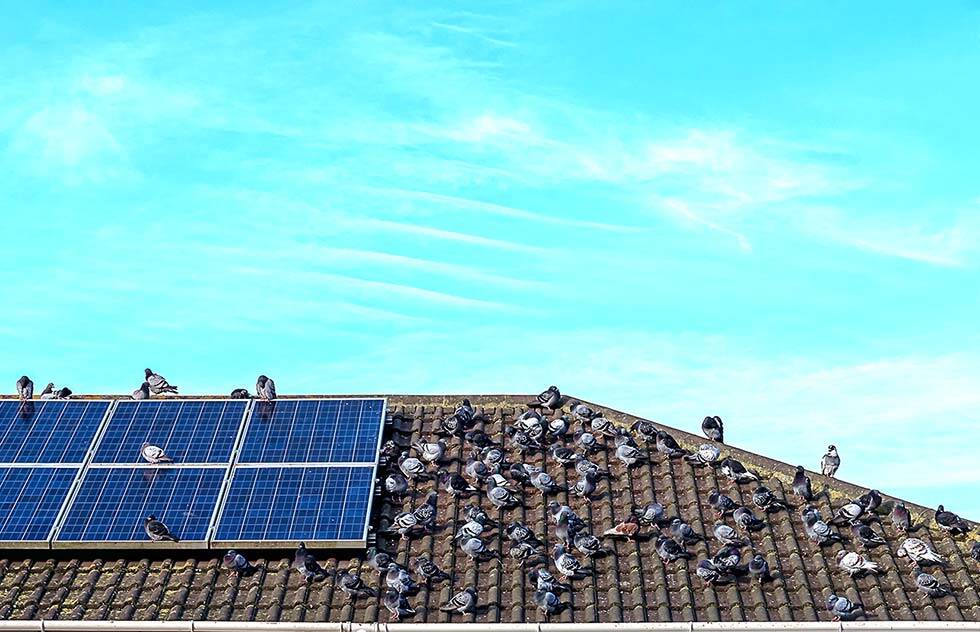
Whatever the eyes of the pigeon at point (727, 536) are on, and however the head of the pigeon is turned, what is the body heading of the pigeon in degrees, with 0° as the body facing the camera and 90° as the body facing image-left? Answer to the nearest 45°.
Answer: approximately 90°

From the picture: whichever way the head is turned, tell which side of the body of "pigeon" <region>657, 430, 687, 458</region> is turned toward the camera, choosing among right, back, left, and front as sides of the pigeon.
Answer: left

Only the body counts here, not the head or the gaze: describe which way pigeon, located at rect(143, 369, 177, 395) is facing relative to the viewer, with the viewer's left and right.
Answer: facing to the left of the viewer

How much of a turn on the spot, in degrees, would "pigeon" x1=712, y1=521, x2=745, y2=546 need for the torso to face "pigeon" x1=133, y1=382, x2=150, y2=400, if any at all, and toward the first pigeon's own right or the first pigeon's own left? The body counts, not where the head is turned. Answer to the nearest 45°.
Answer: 0° — it already faces it

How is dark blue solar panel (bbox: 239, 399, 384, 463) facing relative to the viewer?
toward the camera

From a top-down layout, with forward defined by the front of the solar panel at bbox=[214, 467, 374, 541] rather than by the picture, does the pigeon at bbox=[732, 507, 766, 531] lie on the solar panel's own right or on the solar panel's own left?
on the solar panel's own left

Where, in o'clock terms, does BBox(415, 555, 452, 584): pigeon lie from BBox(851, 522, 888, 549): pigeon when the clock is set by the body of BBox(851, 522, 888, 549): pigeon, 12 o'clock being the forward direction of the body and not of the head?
BBox(415, 555, 452, 584): pigeon is roughly at 11 o'clock from BBox(851, 522, 888, 549): pigeon.

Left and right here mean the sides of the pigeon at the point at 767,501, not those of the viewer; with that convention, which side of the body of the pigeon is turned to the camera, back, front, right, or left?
left

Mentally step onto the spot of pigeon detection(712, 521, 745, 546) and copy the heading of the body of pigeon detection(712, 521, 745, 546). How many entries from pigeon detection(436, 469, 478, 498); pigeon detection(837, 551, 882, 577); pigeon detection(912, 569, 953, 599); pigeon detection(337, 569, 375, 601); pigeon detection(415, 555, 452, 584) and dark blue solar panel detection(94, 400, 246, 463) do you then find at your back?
2

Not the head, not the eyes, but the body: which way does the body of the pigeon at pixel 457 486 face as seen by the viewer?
to the viewer's left

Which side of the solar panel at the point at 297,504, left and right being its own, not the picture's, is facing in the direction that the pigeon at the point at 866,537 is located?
left
